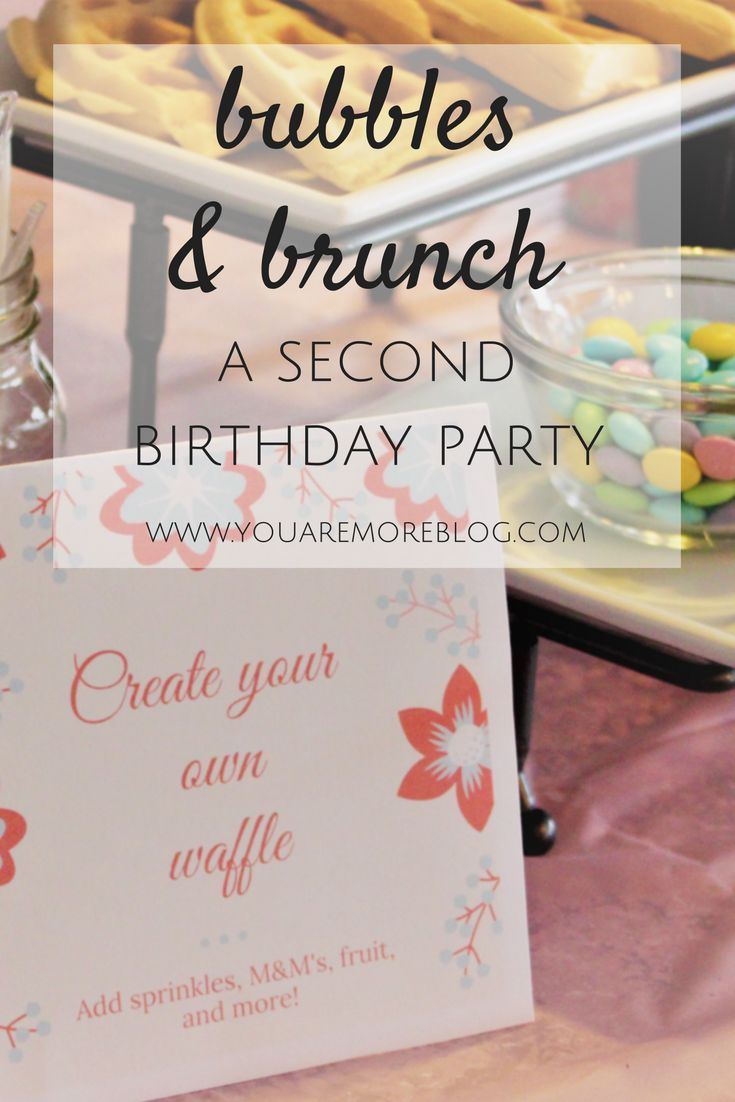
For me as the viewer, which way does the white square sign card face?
facing the viewer and to the right of the viewer
